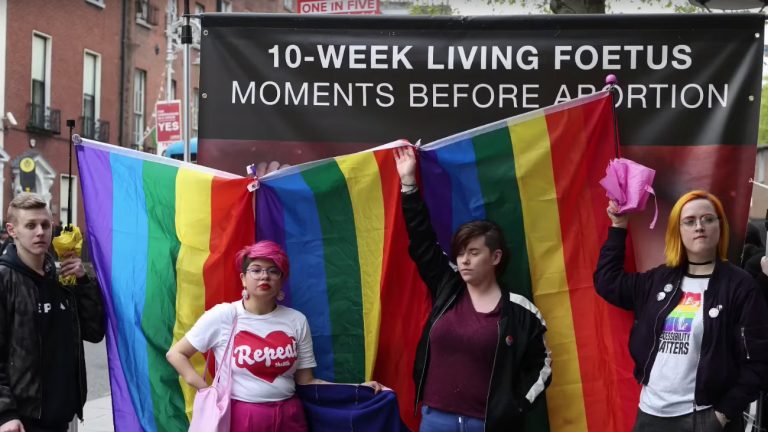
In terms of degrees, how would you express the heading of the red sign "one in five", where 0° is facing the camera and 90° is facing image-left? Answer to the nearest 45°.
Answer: approximately 0°

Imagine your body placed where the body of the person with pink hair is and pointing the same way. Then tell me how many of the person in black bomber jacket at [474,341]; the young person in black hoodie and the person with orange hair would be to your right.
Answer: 1

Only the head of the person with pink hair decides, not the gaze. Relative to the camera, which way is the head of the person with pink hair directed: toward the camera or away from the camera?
toward the camera

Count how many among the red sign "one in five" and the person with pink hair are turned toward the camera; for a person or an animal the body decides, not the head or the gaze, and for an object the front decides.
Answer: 2

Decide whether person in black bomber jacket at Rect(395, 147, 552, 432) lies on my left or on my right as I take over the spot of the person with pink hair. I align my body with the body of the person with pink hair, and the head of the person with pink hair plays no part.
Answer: on my left

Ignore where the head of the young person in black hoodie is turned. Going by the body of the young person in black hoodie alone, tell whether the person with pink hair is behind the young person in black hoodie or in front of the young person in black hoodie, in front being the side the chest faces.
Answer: in front

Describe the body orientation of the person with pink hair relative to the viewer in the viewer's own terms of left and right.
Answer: facing the viewer

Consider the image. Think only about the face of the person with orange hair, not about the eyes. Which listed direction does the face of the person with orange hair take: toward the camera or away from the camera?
toward the camera

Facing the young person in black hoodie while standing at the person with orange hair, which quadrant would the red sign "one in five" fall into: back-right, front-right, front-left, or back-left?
front-right

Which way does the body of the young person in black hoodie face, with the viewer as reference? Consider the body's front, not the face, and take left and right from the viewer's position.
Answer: facing the viewer and to the right of the viewer

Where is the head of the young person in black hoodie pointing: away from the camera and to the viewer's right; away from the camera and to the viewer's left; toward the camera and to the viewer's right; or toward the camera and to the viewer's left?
toward the camera and to the viewer's right
